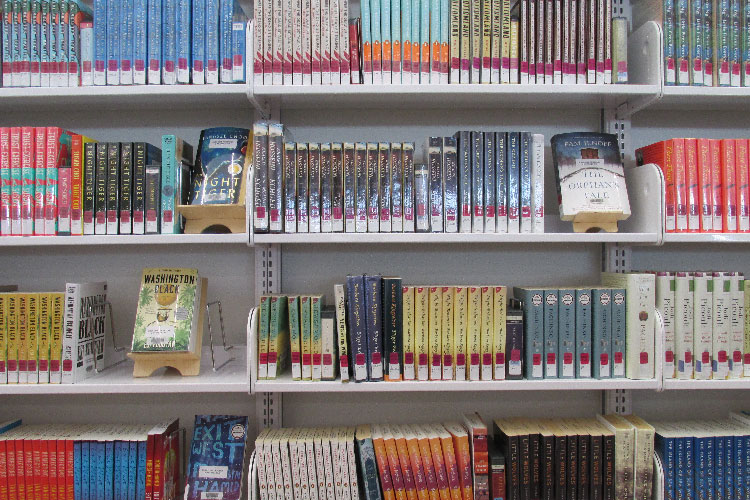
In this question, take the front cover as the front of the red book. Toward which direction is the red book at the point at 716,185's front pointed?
to the viewer's right

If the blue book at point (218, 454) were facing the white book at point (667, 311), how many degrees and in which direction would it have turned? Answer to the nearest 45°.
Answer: approximately 90° to its left

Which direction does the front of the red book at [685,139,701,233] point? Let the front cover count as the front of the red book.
to the viewer's right

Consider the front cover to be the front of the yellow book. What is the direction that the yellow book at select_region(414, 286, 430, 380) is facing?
to the viewer's right

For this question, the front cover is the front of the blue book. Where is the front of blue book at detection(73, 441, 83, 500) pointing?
to the viewer's right

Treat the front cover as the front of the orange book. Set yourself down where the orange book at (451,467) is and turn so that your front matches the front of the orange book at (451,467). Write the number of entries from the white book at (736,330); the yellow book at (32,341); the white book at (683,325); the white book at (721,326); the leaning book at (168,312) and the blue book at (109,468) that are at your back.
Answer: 3

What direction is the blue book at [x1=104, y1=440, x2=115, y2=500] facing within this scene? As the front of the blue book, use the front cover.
to the viewer's right

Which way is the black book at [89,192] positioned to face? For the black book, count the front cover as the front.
to the viewer's right
